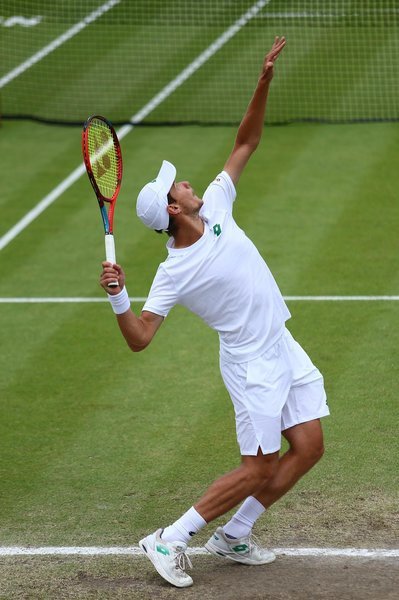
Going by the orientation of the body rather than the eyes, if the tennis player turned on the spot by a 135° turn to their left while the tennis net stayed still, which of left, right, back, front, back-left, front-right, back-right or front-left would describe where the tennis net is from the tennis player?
front

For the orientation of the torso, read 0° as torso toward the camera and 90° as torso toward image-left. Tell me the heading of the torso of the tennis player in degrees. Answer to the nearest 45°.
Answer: approximately 315°

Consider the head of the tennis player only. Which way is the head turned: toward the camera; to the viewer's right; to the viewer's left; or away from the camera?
to the viewer's right
